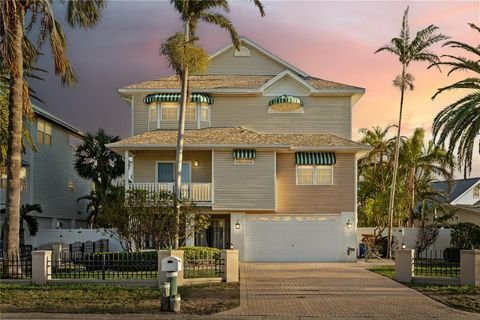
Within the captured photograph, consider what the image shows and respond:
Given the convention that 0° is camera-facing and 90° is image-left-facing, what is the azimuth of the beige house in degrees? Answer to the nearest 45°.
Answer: approximately 0°

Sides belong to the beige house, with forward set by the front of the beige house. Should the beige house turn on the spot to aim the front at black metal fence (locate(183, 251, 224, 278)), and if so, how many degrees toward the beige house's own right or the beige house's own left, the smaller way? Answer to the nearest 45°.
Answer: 0° — it already faces it

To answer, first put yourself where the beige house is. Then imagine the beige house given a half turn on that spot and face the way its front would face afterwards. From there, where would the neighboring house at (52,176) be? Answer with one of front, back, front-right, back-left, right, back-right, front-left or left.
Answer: front-left

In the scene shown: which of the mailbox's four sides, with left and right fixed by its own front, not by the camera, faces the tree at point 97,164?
back

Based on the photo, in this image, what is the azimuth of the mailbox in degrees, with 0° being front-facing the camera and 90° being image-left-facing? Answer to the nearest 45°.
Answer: approximately 0°

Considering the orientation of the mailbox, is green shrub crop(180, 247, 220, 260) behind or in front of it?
behind
